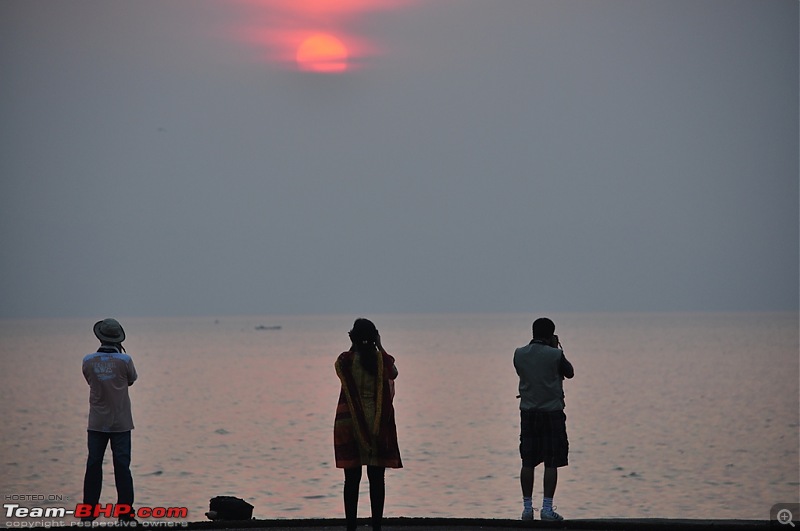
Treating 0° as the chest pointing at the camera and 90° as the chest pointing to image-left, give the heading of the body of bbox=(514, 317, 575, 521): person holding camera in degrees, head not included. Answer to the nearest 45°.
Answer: approximately 225°

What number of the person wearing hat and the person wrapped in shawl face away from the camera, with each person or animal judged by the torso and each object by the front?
2

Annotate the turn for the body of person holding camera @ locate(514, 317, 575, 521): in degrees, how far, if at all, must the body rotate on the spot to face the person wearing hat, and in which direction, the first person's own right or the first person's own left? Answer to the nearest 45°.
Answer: approximately 135° to the first person's own left

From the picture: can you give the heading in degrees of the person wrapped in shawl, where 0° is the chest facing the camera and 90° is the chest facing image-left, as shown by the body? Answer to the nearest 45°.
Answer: approximately 180°

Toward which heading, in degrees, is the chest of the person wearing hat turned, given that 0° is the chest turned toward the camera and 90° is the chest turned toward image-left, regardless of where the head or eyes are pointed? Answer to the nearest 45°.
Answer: approximately 180°

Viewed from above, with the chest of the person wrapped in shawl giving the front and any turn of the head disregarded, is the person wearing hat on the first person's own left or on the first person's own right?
on the first person's own left

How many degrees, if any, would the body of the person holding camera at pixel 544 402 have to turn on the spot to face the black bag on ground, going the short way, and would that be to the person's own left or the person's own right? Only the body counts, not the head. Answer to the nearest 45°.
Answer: approximately 135° to the person's own left

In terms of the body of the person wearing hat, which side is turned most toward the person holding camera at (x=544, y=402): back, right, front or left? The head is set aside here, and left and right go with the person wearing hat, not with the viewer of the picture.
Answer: right

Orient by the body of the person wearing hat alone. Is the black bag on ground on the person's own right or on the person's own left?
on the person's own right

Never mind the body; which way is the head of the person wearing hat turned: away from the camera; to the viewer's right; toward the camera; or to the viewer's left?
away from the camera

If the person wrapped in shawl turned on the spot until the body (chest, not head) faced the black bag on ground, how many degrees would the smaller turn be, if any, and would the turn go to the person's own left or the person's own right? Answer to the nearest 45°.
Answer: approximately 45° to the person's own left
